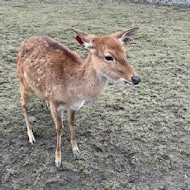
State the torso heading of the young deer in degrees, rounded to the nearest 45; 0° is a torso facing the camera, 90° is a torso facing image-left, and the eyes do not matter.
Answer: approximately 315°
